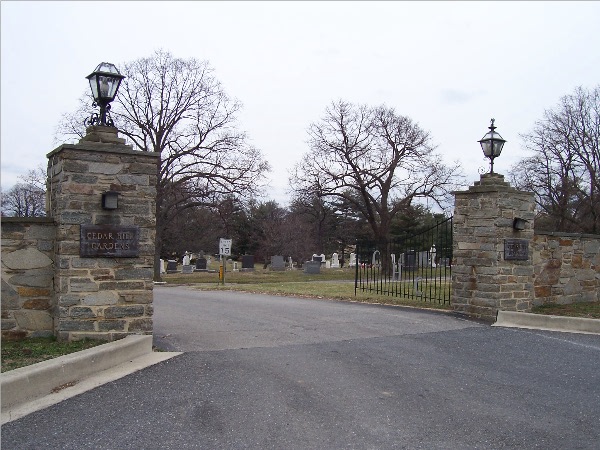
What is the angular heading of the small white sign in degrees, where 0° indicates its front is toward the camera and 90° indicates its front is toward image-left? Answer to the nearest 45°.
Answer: approximately 0°

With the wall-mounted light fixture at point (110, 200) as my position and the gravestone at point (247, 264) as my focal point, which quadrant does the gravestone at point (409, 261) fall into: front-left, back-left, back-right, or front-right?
front-right

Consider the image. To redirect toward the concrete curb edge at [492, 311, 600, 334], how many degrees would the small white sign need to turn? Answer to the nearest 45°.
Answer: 0° — it already faces it

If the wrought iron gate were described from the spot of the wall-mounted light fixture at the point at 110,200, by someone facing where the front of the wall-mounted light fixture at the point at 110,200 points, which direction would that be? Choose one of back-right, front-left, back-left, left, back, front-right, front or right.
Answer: back-left

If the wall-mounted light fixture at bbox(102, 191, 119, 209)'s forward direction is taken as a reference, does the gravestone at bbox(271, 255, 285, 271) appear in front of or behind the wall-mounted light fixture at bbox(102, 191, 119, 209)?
behind

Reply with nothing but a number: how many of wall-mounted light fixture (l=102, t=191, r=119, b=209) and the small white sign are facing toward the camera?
2

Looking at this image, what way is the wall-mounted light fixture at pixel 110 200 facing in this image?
toward the camera

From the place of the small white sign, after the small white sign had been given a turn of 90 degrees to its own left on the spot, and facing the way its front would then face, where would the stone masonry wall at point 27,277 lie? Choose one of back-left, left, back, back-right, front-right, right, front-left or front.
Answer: right

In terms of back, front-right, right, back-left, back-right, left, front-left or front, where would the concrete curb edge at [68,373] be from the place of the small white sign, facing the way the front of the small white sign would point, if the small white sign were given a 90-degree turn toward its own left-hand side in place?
right
